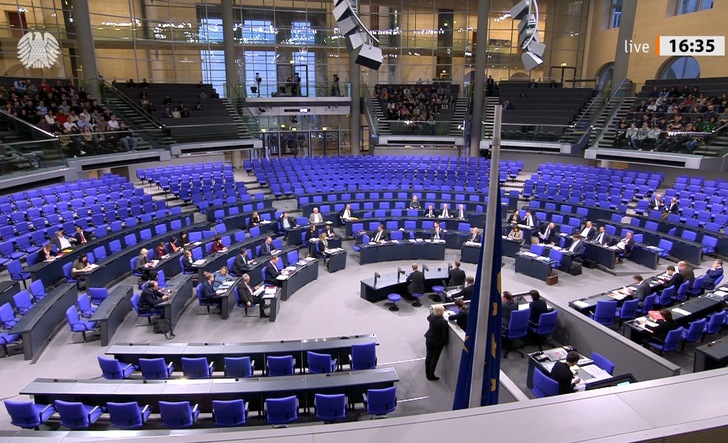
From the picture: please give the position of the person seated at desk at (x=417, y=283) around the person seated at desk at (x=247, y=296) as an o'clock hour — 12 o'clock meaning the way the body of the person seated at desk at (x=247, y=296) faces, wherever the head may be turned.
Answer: the person seated at desk at (x=417, y=283) is roughly at 12 o'clock from the person seated at desk at (x=247, y=296).

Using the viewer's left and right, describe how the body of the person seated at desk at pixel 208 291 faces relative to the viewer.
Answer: facing to the right of the viewer

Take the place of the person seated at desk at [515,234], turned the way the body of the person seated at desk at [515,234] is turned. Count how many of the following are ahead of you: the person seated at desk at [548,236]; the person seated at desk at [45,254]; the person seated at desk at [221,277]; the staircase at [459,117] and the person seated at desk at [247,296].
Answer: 3

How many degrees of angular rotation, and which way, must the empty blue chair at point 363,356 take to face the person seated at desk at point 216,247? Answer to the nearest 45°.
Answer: approximately 45° to its left

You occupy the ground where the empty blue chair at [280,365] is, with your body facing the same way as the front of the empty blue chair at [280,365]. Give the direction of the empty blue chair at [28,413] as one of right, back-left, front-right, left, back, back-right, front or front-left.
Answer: left

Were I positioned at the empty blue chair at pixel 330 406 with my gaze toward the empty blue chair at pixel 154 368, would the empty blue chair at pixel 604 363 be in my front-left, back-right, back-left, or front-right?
back-right

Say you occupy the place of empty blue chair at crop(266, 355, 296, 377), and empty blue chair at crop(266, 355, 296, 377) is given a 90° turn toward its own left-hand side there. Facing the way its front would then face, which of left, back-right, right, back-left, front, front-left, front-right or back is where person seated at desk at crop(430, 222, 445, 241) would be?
back-right

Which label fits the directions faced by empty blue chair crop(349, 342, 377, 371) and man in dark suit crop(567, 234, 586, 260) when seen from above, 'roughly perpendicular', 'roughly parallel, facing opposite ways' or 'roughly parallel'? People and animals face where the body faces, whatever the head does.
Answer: roughly perpendicular

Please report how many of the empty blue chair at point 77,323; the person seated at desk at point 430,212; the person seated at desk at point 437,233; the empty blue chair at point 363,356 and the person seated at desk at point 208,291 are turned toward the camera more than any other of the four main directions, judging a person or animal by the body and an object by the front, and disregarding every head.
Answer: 2

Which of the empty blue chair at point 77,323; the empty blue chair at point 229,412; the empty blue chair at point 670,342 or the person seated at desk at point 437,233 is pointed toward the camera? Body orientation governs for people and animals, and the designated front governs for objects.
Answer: the person seated at desk

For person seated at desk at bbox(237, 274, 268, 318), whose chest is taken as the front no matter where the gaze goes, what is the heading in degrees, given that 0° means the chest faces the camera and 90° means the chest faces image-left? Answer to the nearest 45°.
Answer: approximately 270°

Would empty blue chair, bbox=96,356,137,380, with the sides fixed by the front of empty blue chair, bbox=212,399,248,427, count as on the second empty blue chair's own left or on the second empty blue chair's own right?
on the second empty blue chair's own left

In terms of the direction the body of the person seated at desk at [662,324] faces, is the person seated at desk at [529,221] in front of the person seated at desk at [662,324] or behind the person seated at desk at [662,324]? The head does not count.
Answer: in front

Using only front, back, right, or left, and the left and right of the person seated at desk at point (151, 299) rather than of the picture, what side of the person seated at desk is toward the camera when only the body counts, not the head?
right
